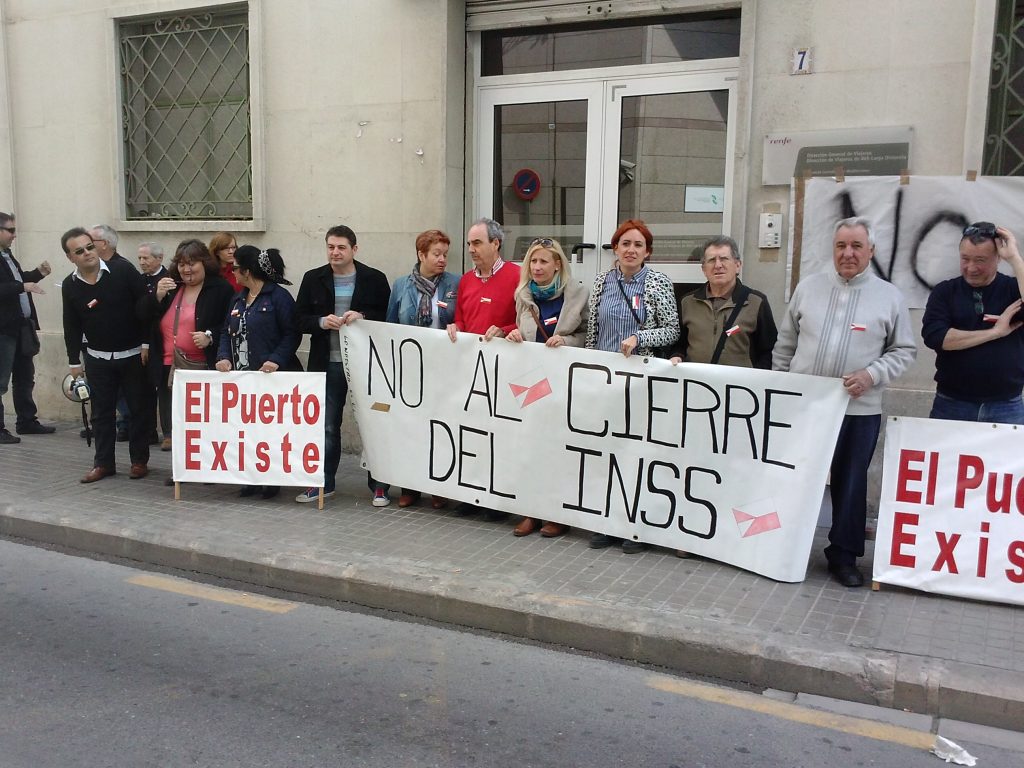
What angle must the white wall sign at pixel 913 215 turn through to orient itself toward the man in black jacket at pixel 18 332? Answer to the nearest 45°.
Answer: approximately 90° to its right

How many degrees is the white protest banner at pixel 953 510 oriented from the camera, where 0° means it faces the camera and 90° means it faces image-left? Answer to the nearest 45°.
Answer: approximately 0°

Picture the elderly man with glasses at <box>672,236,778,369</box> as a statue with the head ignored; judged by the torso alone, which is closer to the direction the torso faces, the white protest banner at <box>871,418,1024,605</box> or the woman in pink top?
the white protest banner

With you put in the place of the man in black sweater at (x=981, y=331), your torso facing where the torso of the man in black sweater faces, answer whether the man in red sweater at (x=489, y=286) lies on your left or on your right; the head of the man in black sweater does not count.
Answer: on your right

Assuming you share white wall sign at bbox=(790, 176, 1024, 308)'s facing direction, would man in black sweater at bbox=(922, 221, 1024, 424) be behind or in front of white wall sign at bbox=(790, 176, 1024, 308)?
in front

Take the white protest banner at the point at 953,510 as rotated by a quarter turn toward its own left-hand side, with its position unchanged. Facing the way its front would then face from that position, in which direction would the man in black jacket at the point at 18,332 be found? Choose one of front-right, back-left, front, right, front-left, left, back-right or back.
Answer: back

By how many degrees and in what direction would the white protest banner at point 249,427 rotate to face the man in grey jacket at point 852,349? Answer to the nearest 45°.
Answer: approximately 45° to its left

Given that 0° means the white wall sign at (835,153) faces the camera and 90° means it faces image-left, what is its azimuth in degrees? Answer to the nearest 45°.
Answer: approximately 0°

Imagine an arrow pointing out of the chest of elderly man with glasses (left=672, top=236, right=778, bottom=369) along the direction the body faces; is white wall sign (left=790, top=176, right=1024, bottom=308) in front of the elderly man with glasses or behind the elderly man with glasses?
behind

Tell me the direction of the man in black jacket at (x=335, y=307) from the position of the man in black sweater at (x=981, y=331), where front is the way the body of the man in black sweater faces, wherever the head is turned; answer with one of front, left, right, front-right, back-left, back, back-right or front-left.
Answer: right

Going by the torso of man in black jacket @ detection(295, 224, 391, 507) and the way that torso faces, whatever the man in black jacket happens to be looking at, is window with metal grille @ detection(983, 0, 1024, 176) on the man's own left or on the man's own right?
on the man's own left

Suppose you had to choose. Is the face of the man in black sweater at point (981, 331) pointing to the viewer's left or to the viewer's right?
to the viewer's left
